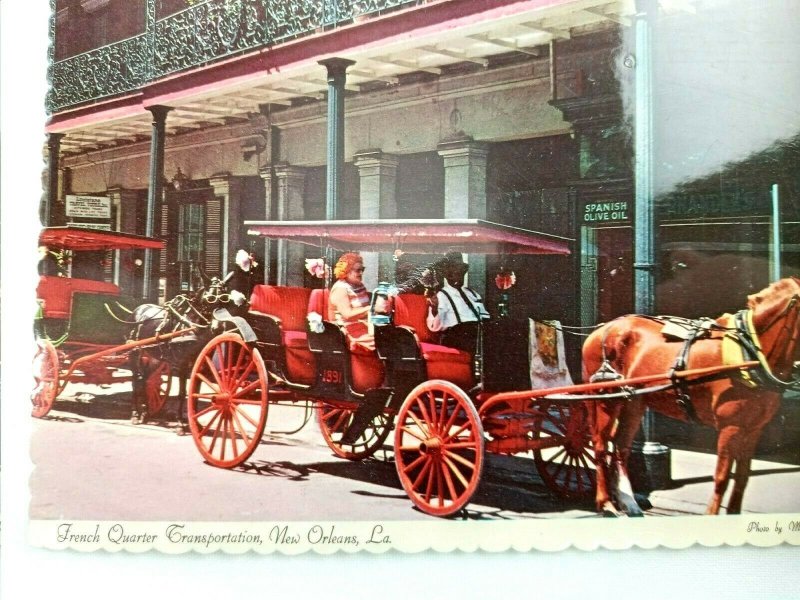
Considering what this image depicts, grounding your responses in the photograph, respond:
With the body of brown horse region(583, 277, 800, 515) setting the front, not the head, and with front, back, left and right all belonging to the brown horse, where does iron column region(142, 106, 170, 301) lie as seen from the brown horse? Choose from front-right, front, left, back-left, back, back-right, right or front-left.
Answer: back

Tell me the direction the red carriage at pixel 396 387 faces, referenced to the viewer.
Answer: facing the viewer and to the right of the viewer

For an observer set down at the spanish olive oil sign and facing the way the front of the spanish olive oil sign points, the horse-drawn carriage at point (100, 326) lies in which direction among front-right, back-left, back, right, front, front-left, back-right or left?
right

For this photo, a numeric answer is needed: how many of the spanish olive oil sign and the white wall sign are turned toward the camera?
2

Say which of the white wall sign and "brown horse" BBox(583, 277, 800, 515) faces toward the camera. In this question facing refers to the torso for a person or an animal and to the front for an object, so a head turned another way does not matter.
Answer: the white wall sign

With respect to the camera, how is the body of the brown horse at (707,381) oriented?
to the viewer's right

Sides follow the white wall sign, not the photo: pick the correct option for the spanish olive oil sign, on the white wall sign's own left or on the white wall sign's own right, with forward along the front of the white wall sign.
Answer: on the white wall sign's own left

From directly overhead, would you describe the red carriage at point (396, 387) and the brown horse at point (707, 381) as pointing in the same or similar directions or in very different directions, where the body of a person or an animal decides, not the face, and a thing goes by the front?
same or similar directions

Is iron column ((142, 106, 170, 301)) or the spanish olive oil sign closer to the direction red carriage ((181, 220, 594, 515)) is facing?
the spanish olive oil sign

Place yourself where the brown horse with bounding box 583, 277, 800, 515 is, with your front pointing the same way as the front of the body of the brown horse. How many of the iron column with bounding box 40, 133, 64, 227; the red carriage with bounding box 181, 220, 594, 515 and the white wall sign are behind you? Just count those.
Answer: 3

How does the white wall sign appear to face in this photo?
toward the camera

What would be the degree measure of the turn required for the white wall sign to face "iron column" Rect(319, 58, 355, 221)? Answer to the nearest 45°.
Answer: approximately 45° to its left

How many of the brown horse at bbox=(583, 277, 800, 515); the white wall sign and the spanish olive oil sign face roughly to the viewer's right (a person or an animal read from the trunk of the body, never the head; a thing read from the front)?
1

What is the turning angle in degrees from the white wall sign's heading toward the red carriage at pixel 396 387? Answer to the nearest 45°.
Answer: approximately 45° to its left

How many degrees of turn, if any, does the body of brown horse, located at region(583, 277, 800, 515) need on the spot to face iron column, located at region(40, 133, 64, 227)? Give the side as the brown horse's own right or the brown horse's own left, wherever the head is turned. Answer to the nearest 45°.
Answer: approximately 180°

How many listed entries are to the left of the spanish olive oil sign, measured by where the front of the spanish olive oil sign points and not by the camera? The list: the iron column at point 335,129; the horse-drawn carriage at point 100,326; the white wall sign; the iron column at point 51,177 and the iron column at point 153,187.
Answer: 0

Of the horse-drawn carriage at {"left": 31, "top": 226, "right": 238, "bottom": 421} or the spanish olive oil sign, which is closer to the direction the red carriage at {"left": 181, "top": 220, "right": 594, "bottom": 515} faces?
the spanish olive oil sign

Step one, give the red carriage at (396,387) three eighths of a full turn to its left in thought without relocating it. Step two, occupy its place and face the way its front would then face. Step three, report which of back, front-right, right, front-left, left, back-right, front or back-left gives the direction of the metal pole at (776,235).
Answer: right

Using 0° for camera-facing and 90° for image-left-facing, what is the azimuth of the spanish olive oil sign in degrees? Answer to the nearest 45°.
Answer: approximately 0°

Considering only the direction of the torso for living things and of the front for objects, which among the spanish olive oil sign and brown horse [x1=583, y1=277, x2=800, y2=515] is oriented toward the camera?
the spanish olive oil sign
